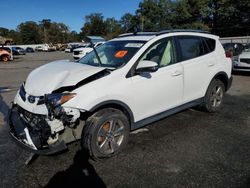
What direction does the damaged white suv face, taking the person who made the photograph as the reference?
facing the viewer and to the left of the viewer

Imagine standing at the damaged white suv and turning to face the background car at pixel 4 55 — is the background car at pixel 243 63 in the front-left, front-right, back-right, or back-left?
front-right

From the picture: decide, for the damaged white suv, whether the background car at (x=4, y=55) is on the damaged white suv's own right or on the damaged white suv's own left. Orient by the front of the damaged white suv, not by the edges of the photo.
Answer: on the damaged white suv's own right

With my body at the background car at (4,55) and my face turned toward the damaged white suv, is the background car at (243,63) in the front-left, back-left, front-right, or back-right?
front-left

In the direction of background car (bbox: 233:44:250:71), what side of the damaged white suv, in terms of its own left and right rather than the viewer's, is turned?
back
